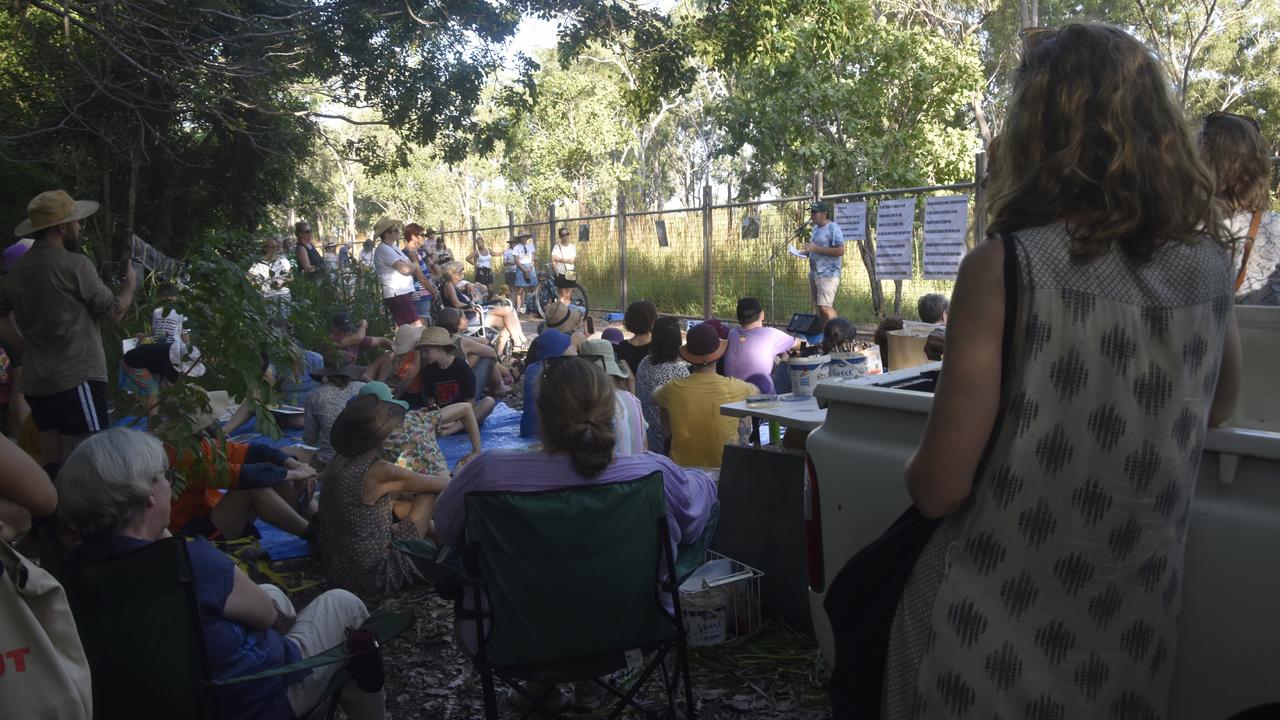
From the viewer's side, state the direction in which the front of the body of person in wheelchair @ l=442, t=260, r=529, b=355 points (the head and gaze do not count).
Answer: to the viewer's right

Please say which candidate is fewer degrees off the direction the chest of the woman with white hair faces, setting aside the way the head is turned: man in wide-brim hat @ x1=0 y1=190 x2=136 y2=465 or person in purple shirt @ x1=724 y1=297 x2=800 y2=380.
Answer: the person in purple shirt

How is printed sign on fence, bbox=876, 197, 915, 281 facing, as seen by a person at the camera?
facing the viewer

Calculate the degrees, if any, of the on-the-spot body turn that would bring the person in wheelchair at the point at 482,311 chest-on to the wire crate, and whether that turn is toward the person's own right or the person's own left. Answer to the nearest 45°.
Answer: approximately 90° to the person's own right

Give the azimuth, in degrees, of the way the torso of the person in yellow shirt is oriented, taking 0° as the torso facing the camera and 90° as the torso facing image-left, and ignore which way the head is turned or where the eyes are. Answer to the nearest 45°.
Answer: approximately 180°

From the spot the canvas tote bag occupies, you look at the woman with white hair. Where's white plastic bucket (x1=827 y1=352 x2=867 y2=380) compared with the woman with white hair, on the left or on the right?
right

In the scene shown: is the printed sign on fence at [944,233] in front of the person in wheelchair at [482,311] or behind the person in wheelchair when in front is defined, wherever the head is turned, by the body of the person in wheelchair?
in front

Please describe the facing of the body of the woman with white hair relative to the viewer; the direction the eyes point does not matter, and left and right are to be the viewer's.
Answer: facing away from the viewer and to the right of the viewer

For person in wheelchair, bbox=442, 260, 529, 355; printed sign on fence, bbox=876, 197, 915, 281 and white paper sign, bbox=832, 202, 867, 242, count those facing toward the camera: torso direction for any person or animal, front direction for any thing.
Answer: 2

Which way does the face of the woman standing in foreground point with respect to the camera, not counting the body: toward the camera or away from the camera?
away from the camera

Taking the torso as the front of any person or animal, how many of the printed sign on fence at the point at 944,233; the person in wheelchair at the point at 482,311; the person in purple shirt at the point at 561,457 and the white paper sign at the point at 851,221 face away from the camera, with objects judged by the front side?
1

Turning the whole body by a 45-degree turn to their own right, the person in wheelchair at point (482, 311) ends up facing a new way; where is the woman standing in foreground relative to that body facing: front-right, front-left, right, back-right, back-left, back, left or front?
front-right

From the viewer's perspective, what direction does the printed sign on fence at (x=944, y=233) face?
toward the camera

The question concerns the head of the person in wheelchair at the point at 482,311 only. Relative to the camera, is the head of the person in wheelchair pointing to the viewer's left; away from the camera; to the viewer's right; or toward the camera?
to the viewer's right

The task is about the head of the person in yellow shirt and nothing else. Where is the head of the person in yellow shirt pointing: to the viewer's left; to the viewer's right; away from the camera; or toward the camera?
away from the camera
